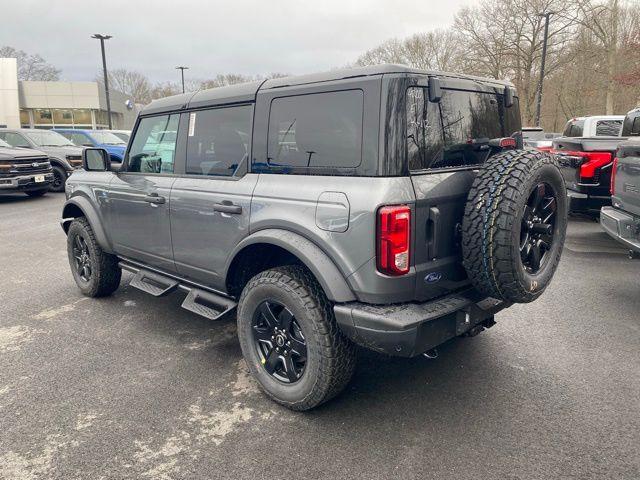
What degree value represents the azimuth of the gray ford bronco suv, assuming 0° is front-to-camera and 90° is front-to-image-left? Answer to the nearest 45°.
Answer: approximately 135°

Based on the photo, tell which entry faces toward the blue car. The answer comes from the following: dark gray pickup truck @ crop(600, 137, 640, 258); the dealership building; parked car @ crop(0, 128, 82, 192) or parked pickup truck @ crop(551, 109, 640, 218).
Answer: the dealership building

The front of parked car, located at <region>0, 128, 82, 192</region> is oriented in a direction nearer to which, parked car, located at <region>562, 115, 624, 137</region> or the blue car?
the parked car

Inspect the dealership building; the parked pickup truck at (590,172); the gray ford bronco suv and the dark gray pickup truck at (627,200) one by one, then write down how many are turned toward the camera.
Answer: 1

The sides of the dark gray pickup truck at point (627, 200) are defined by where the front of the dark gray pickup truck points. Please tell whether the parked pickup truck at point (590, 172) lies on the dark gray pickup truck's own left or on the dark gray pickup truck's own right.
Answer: on the dark gray pickup truck's own left

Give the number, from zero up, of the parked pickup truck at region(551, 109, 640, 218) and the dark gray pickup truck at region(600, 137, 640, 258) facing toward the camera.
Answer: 0

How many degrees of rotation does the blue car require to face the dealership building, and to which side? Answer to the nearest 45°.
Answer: approximately 135° to its left

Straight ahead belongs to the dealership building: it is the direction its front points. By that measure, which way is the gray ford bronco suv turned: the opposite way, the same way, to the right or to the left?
the opposite way

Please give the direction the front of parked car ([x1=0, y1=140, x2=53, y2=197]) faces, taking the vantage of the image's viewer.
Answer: facing the viewer and to the right of the viewer

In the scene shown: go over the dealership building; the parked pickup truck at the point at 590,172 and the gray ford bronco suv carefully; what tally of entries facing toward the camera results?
1

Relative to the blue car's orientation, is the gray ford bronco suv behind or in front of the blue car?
in front

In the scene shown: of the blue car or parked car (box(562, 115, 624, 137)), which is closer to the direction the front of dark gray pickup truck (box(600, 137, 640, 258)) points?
the parked car

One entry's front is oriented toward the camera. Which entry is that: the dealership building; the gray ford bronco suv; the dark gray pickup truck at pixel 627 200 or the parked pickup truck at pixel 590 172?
the dealership building

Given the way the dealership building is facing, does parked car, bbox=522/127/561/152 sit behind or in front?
in front

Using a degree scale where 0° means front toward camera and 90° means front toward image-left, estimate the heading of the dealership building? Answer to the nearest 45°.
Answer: approximately 0°

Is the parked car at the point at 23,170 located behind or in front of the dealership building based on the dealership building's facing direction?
in front

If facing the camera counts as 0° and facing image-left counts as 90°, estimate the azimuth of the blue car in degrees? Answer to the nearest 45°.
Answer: approximately 315°
